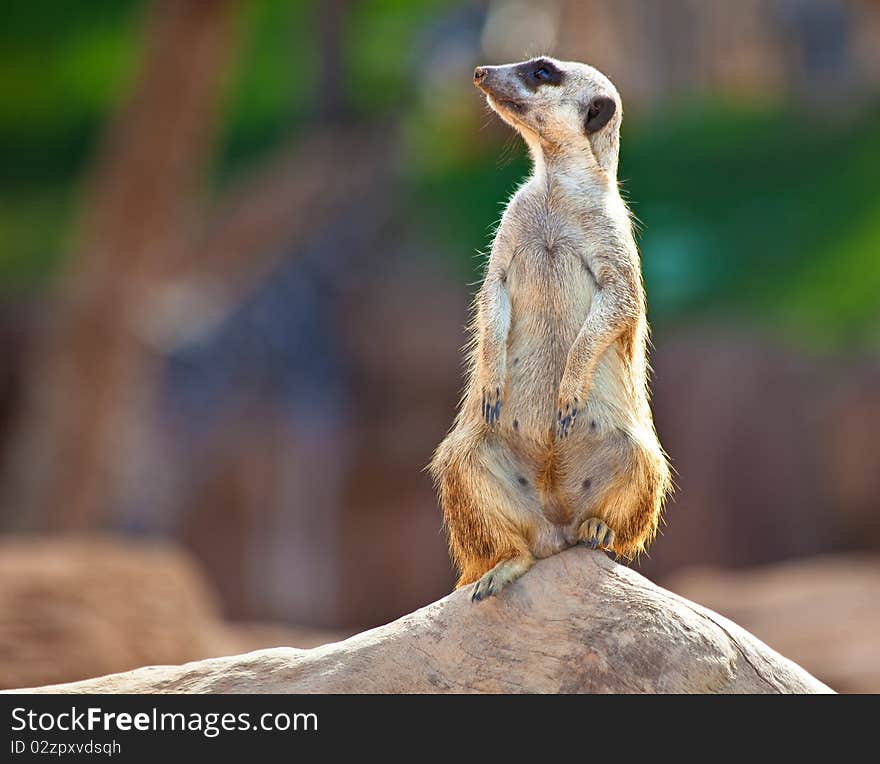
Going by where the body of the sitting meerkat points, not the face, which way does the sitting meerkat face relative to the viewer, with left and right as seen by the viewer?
facing the viewer
